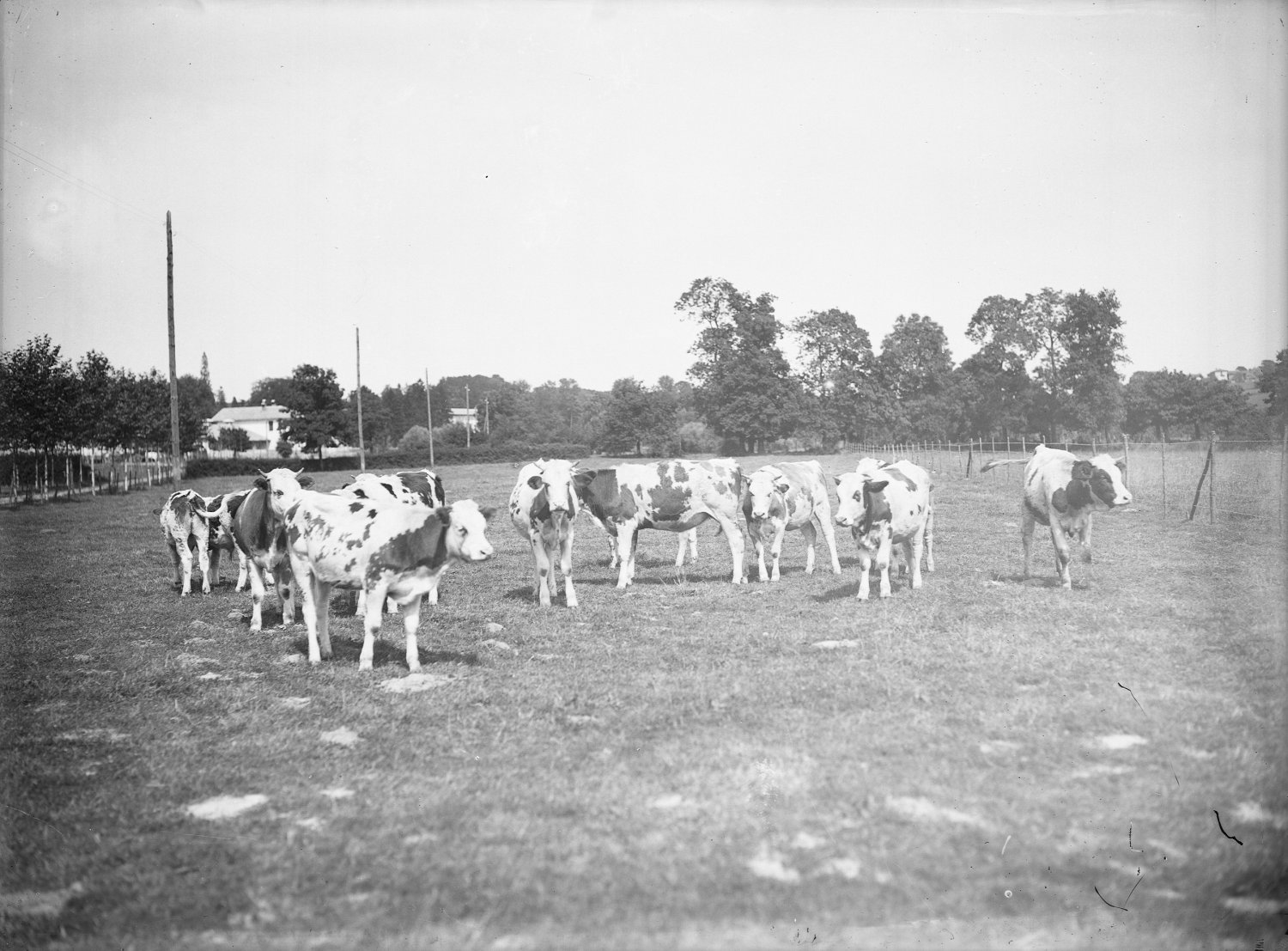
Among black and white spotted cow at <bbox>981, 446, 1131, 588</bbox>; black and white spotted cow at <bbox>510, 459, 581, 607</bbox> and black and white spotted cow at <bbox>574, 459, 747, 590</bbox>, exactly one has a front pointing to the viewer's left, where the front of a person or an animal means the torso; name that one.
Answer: black and white spotted cow at <bbox>574, 459, 747, 590</bbox>

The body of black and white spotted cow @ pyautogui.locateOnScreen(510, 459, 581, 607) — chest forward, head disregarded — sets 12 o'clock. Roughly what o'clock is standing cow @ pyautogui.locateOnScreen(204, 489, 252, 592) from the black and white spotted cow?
The standing cow is roughly at 4 o'clock from the black and white spotted cow.

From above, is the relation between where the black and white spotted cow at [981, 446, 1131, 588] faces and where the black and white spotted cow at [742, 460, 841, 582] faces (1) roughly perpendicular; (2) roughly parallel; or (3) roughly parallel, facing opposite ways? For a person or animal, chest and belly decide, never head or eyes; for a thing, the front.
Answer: roughly perpendicular

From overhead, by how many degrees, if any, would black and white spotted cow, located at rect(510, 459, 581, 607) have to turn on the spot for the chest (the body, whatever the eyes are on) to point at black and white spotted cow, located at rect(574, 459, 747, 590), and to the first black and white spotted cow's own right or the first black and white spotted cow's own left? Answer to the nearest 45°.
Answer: approximately 135° to the first black and white spotted cow's own left

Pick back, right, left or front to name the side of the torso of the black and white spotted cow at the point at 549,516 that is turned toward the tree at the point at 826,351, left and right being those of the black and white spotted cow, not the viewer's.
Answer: back

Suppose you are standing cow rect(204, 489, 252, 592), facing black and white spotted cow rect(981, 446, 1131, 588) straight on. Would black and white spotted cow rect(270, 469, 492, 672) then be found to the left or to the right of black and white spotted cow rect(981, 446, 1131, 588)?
right

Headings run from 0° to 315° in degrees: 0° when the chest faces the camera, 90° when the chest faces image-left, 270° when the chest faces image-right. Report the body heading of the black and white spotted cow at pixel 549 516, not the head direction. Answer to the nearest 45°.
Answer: approximately 0°

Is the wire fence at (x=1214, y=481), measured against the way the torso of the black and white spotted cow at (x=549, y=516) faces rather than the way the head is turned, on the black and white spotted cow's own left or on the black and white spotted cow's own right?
on the black and white spotted cow's own left

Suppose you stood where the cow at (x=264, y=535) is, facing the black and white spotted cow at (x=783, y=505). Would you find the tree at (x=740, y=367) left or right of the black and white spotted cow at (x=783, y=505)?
left

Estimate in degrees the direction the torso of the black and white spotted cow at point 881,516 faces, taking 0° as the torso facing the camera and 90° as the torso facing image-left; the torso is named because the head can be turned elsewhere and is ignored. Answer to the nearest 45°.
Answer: approximately 45°

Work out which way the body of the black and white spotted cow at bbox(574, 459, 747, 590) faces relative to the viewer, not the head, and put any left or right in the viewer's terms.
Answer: facing to the left of the viewer

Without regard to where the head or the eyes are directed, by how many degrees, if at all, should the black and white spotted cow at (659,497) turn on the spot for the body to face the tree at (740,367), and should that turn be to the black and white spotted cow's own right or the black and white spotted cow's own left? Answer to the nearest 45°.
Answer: approximately 90° to the black and white spotted cow's own right

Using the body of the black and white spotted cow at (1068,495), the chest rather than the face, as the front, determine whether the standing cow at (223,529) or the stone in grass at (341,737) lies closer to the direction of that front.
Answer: the stone in grass
